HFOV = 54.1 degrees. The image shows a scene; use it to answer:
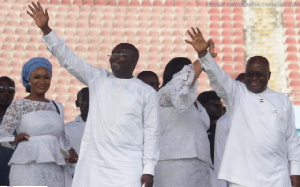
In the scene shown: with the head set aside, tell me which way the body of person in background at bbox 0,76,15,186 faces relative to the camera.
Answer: toward the camera

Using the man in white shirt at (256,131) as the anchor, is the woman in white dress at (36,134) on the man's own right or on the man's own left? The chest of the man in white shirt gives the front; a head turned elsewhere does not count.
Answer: on the man's own right

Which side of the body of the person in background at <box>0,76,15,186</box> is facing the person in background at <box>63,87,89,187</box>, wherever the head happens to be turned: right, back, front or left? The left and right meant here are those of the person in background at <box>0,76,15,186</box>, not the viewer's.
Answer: left

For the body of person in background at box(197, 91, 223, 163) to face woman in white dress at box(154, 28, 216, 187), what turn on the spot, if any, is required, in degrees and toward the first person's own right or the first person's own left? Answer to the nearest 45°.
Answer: approximately 45° to the first person's own right

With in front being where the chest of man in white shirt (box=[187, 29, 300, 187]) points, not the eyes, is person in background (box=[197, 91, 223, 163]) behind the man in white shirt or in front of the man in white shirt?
behind

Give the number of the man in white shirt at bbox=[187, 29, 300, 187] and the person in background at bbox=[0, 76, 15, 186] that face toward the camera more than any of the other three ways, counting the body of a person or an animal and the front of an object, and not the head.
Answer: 2

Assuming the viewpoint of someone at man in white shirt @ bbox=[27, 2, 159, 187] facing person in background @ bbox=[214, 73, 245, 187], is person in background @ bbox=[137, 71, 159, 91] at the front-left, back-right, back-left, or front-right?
front-left

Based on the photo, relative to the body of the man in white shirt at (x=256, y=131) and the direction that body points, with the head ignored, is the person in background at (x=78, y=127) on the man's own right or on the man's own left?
on the man's own right

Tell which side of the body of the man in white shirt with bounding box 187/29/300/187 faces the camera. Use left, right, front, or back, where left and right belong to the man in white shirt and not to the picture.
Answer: front

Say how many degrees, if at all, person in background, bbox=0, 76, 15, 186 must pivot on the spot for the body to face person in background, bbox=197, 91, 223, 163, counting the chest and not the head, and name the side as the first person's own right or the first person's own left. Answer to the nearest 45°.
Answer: approximately 90° to the first person's own left

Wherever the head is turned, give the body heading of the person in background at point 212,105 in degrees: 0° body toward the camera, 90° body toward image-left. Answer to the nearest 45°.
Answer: approximately 315°
